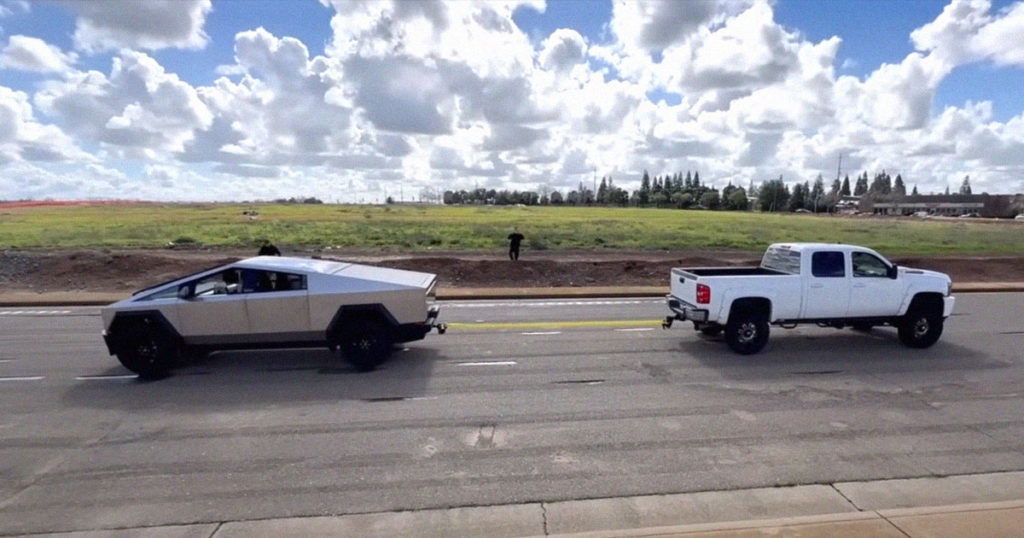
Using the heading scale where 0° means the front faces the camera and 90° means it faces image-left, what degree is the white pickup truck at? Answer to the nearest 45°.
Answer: approximately 225°
